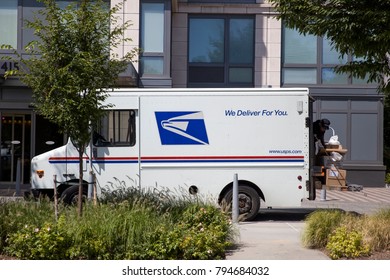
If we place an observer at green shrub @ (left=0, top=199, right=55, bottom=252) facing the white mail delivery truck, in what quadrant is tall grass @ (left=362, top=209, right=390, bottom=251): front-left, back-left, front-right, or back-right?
front-right

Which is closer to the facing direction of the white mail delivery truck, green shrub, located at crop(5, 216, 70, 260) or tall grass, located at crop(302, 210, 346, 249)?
the green shrub

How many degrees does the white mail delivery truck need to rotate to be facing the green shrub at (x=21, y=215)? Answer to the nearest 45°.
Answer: approximately 45° to its left

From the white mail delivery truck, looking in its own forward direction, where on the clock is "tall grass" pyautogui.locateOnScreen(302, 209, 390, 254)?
The tall grass is roughly at 8 o'clock from the white mail delivery truck.

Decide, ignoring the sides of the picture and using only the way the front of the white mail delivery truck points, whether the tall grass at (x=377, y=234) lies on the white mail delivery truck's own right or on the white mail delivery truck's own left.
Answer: on the white mail delivery truck's own left

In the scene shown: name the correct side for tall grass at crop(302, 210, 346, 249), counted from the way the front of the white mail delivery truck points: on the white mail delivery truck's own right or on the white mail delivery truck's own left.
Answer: on the white mail delivery truck's own left

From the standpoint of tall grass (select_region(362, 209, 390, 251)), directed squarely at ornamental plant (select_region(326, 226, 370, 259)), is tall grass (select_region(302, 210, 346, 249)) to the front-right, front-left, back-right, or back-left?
front-right

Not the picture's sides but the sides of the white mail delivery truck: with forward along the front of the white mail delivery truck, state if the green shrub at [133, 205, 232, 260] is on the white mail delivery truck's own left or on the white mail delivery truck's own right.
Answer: on the white mail delivery truck's own left

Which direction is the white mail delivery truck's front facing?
to the viewer's left
